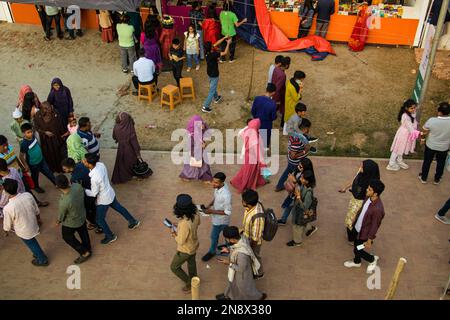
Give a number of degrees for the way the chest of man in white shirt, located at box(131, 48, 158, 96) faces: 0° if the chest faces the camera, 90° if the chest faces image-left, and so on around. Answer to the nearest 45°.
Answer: approximately 180°

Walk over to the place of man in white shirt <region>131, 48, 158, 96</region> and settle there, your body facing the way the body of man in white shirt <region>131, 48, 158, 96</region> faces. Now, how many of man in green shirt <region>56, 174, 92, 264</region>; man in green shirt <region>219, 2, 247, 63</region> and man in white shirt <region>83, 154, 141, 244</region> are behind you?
2

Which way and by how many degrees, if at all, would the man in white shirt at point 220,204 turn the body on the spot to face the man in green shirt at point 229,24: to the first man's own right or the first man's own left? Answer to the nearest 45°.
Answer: approximately 135° to the first man's own right

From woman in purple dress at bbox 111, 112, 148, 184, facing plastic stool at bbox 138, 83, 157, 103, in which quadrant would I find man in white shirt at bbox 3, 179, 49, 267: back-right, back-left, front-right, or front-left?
back-left

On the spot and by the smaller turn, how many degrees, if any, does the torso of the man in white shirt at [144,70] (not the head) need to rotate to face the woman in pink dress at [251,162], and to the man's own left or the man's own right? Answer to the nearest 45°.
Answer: approximately 135° to the man's own right

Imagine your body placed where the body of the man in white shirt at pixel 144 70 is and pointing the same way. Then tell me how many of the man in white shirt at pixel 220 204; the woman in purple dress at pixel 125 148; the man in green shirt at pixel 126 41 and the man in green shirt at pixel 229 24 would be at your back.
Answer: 2
